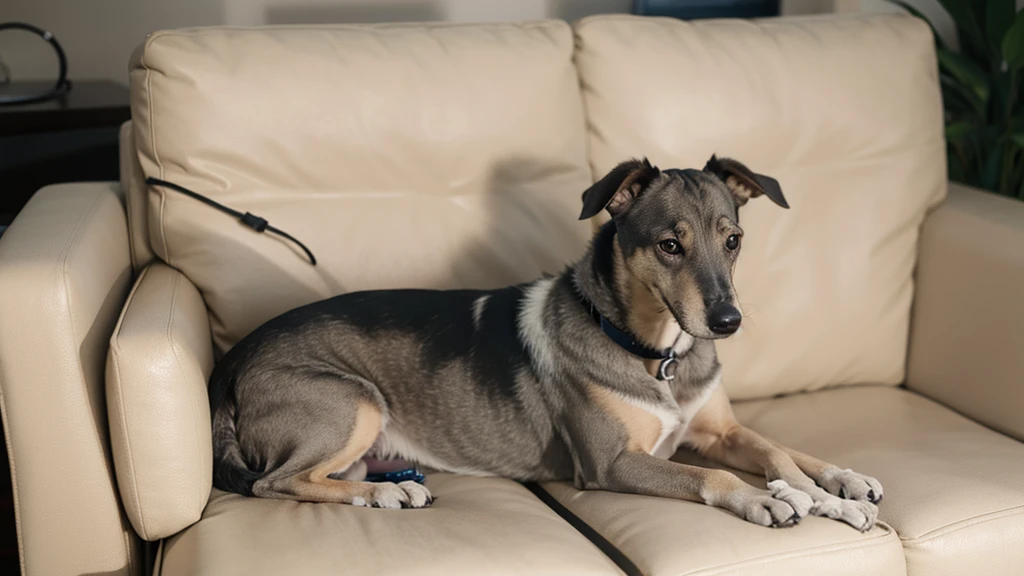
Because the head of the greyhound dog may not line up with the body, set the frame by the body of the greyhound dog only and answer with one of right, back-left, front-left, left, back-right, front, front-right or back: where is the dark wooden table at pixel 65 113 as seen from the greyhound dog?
back

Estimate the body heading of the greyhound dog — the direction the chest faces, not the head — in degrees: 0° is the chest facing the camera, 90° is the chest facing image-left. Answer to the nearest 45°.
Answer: approximately 315°

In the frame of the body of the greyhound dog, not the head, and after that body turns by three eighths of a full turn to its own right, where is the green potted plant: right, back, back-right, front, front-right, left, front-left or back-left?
back-right

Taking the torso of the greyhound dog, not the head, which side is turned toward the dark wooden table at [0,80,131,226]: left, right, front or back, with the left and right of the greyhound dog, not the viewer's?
back

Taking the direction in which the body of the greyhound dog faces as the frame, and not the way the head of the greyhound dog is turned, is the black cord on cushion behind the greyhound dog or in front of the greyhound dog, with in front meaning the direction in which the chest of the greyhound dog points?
behind
